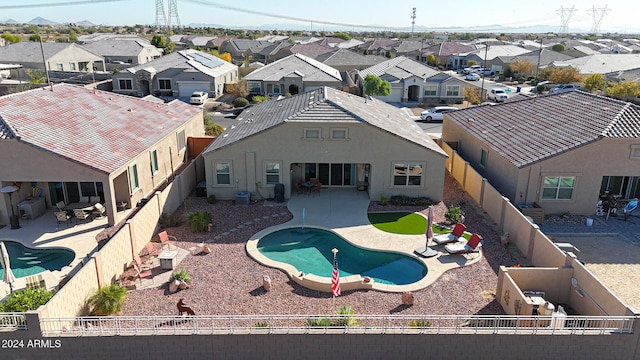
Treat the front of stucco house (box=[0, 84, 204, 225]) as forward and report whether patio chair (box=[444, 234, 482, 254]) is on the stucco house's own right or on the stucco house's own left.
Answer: on the stucco house's own right

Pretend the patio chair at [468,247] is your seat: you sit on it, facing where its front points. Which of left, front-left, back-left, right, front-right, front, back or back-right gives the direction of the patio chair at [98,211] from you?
front

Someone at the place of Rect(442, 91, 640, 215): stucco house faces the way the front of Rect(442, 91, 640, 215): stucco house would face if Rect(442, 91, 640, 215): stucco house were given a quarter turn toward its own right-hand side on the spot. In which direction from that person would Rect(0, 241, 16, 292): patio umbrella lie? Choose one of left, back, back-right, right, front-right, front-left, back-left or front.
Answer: back

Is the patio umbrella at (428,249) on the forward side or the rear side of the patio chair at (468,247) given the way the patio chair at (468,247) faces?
on the forward side

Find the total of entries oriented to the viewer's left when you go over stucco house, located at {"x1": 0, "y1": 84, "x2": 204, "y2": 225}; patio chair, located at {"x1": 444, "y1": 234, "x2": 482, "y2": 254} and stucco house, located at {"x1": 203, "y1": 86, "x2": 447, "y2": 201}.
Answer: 1

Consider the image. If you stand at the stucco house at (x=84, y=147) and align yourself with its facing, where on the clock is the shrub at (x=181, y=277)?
The shrub is roughly at 4 o'clock from the stucco house.

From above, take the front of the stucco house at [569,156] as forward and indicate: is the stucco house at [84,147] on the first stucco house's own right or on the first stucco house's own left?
on the first stucco house's own left

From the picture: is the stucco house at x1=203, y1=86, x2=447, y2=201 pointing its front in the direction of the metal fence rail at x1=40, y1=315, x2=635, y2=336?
no

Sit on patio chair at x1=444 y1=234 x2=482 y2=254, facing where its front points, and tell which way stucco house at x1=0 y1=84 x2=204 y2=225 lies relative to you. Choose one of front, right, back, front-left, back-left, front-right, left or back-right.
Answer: front

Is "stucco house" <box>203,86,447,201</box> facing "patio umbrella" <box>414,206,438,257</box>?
no

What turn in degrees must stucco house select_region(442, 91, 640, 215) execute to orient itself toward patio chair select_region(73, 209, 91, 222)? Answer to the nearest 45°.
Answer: approximately 90° to its left

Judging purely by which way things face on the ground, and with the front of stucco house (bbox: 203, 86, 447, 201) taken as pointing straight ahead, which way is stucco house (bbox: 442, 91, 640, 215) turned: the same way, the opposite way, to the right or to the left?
the same way

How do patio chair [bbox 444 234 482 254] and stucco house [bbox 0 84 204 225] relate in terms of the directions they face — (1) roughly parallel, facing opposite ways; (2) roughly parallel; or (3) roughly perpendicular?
roughly perpendicular

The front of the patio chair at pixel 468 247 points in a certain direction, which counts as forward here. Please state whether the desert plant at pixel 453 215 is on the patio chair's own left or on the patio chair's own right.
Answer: on the patio chair's own right

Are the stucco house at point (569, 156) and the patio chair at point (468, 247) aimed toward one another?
no

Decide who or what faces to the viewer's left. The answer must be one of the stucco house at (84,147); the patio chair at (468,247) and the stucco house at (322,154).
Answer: the patio chair

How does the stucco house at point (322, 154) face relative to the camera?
away from the camera

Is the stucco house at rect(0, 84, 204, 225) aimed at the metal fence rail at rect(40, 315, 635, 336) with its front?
no

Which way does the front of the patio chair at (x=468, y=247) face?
to the viewer's left
